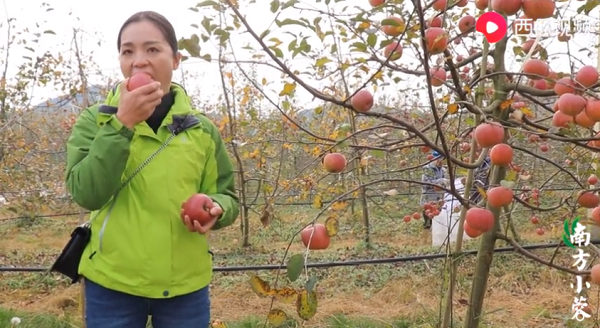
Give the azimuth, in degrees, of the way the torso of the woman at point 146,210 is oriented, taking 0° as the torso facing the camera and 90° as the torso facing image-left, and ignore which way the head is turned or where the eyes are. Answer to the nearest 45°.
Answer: approximately 0°

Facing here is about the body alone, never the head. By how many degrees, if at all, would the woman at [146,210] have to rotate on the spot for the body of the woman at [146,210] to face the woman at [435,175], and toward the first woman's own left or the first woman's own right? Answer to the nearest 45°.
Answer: approximately 135° to the first woman's own left

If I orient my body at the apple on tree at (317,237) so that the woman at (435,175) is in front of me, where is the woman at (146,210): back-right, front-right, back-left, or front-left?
back-left
